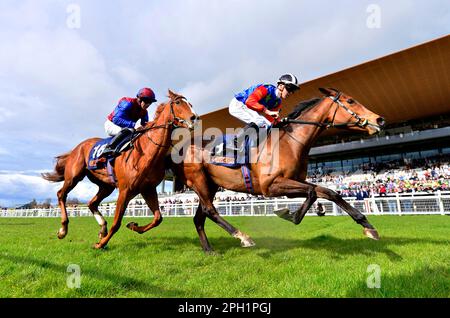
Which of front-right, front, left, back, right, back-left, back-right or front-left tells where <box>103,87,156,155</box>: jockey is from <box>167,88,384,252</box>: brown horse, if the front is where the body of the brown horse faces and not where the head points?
back

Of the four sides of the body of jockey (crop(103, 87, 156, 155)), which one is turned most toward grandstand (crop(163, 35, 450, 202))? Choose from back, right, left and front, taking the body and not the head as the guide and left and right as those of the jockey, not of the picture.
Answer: left

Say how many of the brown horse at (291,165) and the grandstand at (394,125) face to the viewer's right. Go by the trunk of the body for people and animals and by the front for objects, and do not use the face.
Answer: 1

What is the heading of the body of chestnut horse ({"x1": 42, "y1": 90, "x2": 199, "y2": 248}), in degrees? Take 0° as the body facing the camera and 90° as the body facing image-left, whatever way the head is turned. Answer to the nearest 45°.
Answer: approximately 315°

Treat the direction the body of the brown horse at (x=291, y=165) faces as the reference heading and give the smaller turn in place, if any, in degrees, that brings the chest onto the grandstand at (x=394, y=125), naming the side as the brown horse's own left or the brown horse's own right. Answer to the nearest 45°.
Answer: approximately 45° to the brown horse's own left

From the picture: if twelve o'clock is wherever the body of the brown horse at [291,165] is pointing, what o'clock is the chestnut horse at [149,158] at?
The chestnut horse is roughly at 6 o'clock from the brown horse.

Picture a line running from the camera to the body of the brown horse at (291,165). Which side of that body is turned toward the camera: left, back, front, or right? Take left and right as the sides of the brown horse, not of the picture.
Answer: right

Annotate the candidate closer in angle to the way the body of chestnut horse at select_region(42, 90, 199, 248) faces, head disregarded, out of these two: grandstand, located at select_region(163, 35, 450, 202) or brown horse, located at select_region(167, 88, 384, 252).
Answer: the brown horse

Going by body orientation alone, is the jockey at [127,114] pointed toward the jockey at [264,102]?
yes

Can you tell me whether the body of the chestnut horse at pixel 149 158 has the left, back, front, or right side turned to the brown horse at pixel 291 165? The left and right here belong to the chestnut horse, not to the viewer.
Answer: front

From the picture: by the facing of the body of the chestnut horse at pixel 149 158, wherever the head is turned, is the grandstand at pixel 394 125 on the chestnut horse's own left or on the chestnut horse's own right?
on the chestnut horse's own left
